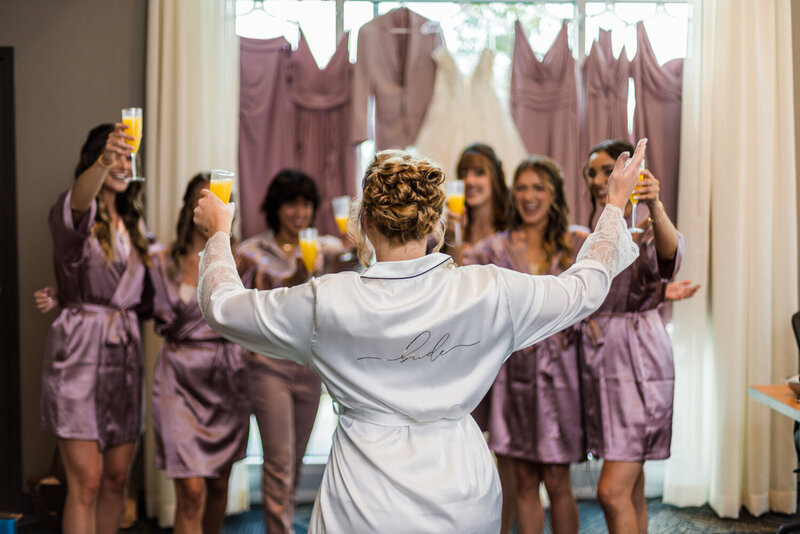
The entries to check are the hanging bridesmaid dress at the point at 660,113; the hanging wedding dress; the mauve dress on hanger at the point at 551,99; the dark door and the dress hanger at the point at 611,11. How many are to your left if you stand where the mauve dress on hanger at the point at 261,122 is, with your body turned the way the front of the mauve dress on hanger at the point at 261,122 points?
4

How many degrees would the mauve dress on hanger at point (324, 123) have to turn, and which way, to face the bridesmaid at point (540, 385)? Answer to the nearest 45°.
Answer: approximately 45° to its left

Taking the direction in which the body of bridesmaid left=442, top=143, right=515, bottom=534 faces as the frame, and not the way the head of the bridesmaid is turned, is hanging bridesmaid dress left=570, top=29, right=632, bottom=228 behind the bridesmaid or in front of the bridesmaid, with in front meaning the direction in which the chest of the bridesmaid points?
behind

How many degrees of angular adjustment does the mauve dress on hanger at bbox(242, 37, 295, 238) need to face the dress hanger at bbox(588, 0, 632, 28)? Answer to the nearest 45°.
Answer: approximately 90° to its left

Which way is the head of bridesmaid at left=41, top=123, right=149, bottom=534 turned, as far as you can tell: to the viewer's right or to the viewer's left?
to the viewer's right

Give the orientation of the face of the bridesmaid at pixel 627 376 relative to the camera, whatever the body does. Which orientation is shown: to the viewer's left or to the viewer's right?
to the viewer's left
